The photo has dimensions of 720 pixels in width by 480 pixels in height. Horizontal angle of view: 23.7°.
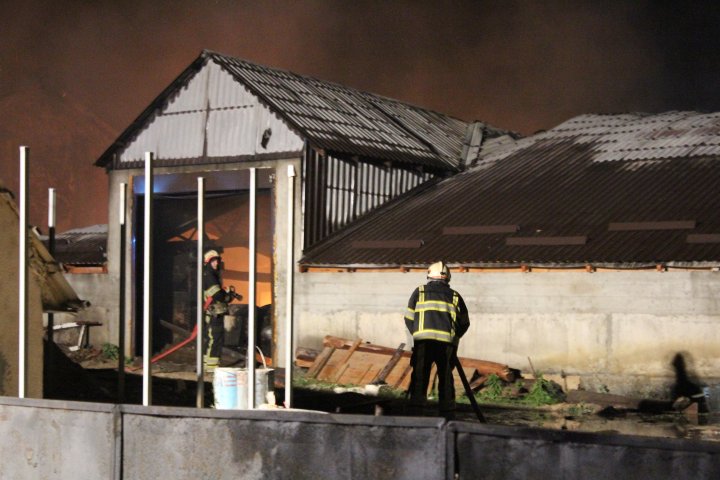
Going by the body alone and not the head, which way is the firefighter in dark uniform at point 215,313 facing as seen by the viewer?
to the viewer's right

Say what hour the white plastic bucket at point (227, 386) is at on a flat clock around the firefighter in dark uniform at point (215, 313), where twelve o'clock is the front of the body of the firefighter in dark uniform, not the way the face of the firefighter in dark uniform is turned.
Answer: The white plastic bucket is roughly at 3 o'clock from the firefighter in dark uniform.

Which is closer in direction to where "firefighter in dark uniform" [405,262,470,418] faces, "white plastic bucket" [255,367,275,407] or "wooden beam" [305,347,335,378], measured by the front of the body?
the wooden beam

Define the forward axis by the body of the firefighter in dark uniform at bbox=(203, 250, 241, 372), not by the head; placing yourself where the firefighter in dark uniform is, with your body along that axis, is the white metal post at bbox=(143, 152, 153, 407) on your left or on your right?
on your right

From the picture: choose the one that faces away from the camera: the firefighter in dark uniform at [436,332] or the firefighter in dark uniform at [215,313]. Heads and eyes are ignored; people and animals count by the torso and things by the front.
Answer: the firefighter in dark uniform at [436,332]

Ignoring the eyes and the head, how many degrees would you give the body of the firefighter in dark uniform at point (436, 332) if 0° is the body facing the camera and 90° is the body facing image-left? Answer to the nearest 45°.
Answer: approximately 180°

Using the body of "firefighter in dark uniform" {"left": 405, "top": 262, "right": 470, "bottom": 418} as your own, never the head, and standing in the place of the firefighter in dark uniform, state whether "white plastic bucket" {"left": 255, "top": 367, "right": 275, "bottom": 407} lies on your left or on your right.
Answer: on your left

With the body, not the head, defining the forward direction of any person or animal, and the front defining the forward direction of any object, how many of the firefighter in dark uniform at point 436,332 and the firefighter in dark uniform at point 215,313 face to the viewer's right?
1

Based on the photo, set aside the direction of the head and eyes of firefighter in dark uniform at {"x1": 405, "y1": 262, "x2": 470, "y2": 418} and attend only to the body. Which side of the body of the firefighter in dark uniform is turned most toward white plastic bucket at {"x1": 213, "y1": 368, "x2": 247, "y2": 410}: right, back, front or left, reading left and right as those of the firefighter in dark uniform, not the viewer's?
left

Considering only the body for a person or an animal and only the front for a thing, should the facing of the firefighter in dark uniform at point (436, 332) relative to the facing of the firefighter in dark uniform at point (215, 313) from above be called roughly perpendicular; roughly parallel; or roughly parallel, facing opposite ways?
roughly perpendicular

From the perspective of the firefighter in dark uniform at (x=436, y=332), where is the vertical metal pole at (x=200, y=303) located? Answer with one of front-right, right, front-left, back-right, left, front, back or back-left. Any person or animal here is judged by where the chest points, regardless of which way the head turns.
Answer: back-left

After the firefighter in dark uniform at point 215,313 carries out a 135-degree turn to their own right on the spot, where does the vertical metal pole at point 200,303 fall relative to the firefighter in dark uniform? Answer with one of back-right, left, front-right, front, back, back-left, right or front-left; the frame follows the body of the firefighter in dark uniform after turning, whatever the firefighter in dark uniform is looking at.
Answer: front-left

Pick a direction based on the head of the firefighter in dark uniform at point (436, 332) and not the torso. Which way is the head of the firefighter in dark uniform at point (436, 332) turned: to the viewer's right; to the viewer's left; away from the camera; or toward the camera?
away from the camera
